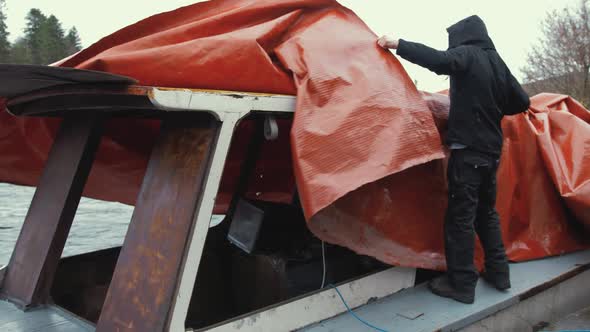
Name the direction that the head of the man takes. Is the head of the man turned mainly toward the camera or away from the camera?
away from the camera

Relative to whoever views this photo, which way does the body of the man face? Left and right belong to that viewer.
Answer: facing away from the viewer and to the left of the viewer

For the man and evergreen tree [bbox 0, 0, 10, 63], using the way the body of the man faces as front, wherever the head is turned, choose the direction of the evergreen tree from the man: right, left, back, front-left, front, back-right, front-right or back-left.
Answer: front
